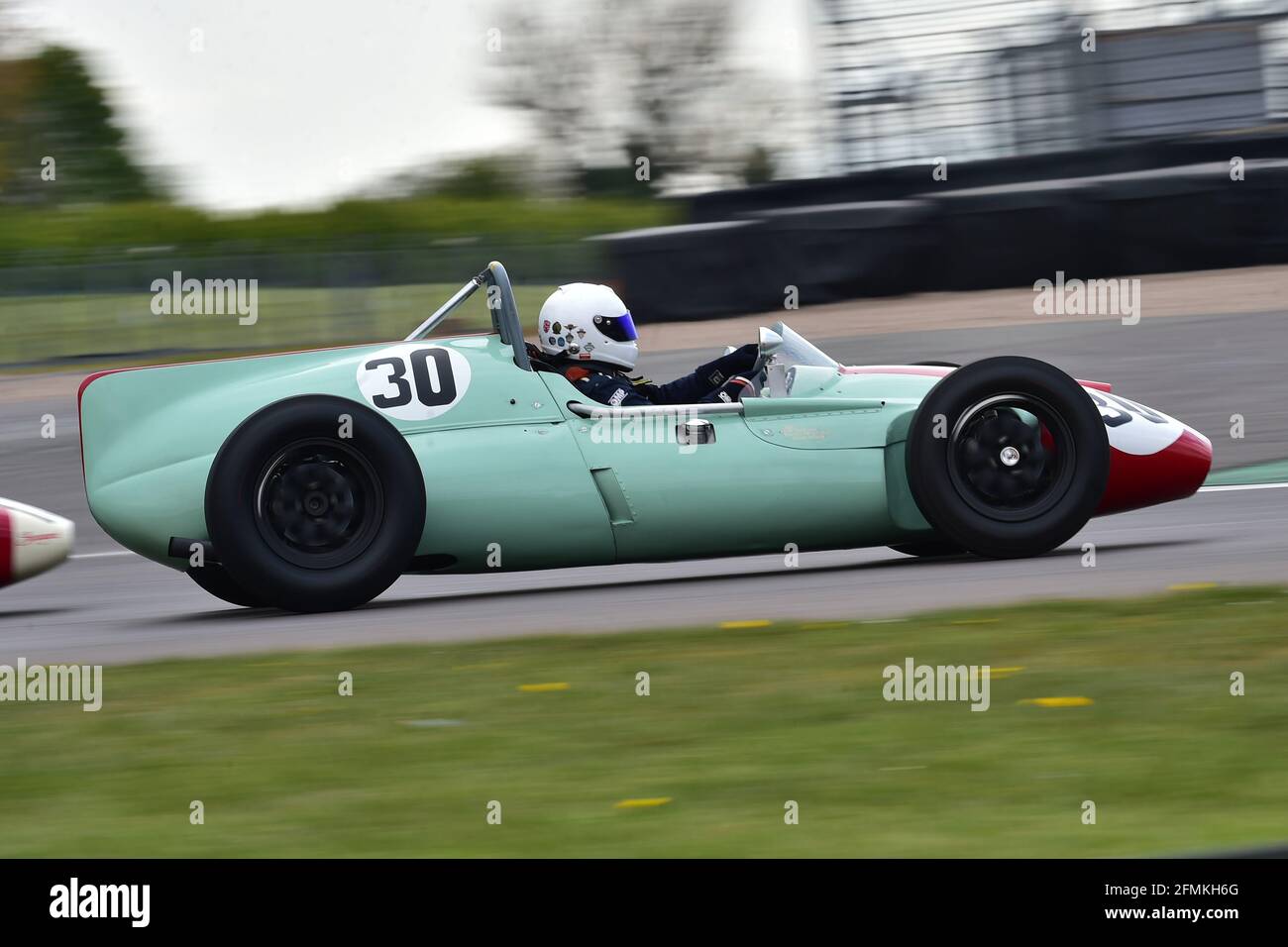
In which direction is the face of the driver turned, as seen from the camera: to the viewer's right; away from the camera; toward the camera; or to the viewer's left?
to the viewer's right

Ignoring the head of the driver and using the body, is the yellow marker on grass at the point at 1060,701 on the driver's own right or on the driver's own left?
on the driver's own right

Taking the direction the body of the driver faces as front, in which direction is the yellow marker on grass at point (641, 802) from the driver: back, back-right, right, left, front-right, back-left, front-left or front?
right

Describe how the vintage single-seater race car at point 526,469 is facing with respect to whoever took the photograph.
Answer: facing to the right of the viewer

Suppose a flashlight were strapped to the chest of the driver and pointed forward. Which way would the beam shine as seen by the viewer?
to the viewer's right

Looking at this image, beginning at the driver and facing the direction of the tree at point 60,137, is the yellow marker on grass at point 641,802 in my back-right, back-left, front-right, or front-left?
back-left

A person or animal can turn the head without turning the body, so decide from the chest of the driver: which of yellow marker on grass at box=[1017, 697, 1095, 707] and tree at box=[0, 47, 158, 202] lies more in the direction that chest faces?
the yellow marker on grass

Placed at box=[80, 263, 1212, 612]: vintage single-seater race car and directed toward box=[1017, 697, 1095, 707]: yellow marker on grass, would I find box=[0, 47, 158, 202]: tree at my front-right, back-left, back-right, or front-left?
back-left
